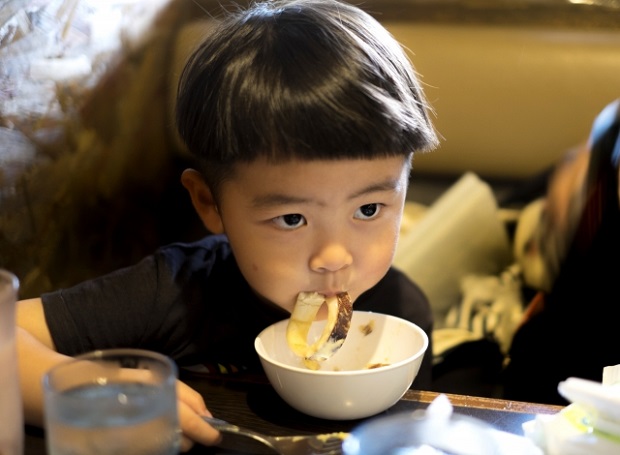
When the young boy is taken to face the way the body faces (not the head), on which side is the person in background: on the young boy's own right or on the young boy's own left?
on the young boy's own left

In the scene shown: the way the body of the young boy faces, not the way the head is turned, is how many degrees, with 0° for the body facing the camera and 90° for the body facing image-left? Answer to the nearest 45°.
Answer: approximately 315°

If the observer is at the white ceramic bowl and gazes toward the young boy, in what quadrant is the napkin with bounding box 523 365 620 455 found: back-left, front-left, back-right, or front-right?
back-right
